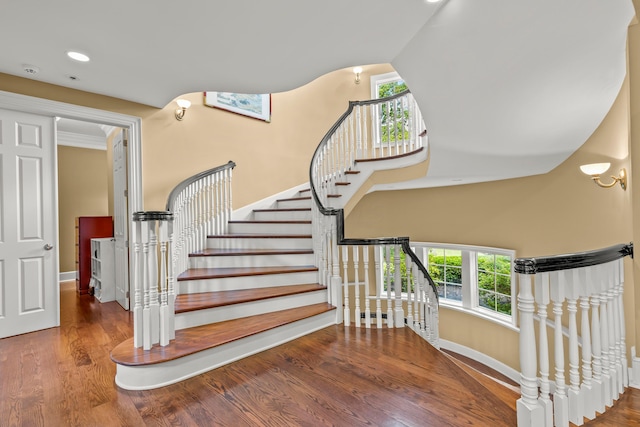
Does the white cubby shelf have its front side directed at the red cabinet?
no

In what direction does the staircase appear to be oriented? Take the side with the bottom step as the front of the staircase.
toward the camera

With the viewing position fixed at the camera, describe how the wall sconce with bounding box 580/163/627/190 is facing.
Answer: facing to the left of the viewer

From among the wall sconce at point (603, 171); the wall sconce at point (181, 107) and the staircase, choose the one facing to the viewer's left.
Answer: the wall sconce at point (603, 171)

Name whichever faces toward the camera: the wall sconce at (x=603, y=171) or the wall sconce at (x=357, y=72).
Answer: the wall sconce at (x=357, y=72)

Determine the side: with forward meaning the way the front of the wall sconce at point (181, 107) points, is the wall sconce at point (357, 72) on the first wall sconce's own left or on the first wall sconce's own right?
on the first wall sconce's own left

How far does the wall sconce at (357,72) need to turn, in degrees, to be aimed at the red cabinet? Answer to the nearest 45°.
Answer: approximately 45° to its right

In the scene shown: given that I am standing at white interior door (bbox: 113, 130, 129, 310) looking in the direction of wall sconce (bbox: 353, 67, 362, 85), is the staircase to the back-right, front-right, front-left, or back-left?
front-right

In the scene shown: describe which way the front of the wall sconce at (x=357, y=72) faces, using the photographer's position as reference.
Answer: facing the viewer

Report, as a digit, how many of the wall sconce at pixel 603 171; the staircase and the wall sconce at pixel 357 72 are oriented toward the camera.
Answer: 2
